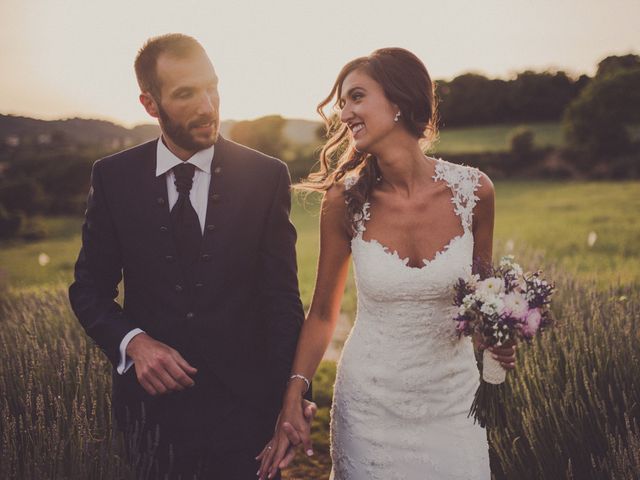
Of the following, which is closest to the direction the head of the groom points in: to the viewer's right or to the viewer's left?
to the viewer's right

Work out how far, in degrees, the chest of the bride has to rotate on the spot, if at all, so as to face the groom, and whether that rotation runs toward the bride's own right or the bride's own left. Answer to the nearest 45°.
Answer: approximately 45° to the bride's own right

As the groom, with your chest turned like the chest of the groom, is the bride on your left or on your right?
on your left

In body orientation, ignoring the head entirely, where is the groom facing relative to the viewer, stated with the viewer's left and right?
facing the viewer

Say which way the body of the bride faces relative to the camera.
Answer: toward the camera

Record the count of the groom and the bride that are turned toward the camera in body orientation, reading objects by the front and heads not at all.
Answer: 2
